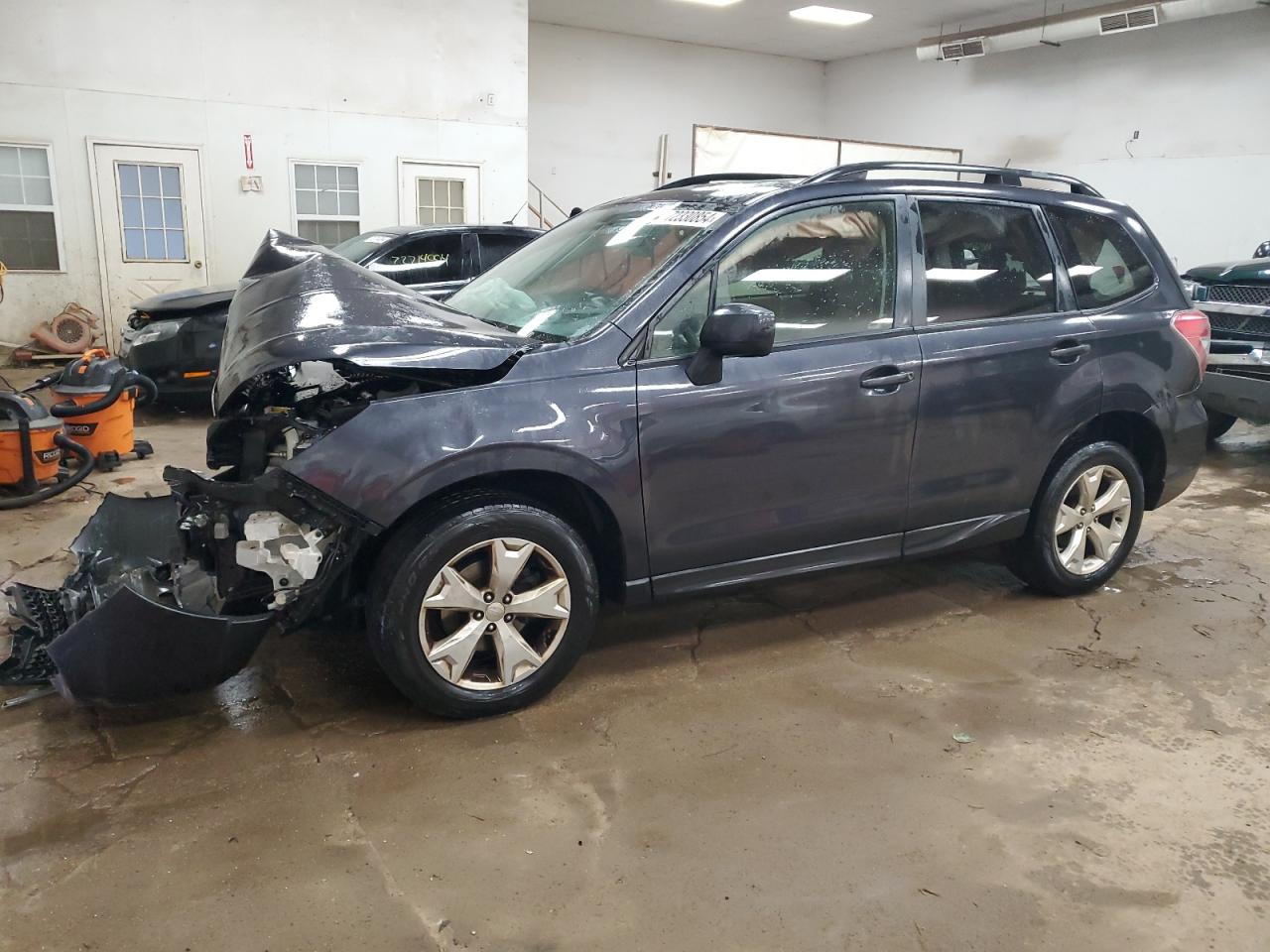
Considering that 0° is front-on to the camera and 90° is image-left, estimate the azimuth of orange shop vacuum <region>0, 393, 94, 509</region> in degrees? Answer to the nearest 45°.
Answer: approximately 315°

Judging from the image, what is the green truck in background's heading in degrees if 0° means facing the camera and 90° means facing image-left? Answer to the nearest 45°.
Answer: approximately 45°

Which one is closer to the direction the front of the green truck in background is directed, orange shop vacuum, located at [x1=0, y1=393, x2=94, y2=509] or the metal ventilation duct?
the orange shop vacuum

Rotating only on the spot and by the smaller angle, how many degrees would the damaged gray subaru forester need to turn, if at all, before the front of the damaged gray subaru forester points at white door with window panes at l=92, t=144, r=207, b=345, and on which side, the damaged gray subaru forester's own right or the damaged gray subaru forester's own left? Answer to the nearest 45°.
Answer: approximately 90° to the damaged gray subaru forester's own right

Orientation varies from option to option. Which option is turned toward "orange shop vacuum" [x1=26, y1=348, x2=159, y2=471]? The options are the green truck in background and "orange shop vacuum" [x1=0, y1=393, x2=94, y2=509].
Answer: the green truck in background

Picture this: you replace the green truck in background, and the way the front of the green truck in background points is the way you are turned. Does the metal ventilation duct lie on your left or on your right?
on your right

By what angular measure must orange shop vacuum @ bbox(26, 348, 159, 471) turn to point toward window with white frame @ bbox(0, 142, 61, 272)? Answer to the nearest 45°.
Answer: approximately 135° to its right

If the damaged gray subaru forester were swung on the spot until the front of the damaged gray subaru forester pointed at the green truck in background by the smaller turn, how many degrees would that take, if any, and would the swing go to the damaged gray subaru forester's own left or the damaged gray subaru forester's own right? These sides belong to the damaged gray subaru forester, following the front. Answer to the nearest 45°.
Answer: approximately 180°

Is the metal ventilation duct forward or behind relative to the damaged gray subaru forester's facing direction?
behind

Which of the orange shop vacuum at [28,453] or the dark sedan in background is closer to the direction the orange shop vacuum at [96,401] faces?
the orange shop vacuum

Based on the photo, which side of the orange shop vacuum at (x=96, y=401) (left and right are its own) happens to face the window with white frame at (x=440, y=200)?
back
